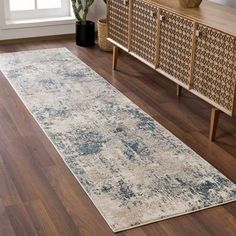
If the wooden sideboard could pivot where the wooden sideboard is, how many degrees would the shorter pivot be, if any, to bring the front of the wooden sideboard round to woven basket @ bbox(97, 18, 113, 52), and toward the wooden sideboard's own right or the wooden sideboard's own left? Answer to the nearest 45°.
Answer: approximately 90° to the wooden sideboard's own right

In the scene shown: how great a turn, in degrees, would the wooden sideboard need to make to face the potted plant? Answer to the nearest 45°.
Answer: approximately 90° to its right

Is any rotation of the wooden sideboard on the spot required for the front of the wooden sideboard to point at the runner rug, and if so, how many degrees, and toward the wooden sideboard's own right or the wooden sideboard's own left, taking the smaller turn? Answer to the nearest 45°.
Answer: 0° — it already faces it

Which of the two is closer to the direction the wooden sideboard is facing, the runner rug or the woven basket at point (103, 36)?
the runner rug

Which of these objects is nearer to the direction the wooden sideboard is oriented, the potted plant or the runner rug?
the runner rug

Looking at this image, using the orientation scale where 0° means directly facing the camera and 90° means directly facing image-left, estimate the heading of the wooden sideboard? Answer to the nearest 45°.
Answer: approximately 45°
